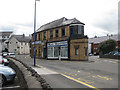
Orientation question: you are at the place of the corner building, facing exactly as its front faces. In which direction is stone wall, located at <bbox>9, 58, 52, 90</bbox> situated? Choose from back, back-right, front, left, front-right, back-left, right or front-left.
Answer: front-left

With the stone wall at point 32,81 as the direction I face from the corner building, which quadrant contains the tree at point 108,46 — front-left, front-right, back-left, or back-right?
back-left

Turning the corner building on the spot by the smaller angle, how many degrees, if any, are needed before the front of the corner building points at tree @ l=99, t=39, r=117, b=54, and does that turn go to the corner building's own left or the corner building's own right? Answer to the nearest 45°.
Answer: approximately 180°

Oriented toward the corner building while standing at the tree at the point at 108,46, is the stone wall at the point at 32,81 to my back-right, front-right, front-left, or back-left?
front-left

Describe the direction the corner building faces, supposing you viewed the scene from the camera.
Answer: facing the viewer and to the left of the viewer

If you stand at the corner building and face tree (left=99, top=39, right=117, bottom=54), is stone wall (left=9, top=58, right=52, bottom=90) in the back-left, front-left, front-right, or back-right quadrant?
back-right

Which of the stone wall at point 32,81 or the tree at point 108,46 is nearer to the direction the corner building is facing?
the stone wall
